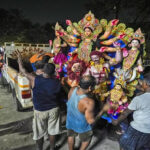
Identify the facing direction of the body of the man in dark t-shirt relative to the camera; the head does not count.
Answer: away from the camera
